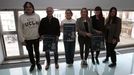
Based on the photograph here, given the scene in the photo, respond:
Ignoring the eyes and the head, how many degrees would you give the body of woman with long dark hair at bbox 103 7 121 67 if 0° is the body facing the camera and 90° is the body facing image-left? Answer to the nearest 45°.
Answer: approximately 45°

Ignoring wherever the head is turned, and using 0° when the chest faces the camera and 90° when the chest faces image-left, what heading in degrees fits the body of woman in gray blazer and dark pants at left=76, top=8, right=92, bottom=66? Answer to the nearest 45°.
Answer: approximately 0°

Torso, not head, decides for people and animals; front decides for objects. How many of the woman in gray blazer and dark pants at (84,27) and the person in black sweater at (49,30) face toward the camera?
2

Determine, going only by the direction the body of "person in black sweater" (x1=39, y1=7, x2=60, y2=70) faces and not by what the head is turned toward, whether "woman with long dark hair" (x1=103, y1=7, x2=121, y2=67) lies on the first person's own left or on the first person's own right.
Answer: on the first person's own left

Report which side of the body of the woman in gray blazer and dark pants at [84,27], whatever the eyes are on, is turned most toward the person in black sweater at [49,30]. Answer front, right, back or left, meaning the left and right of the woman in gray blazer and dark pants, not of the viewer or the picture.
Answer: right
